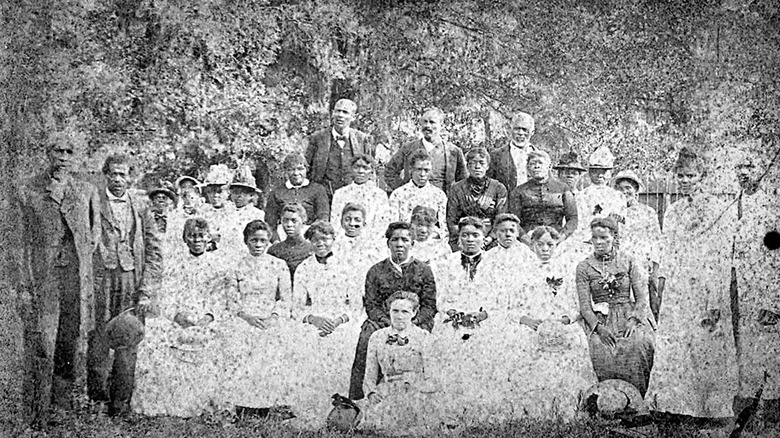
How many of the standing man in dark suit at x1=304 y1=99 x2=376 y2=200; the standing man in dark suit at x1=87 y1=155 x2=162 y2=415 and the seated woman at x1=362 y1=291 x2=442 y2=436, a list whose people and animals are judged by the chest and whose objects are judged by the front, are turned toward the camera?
3

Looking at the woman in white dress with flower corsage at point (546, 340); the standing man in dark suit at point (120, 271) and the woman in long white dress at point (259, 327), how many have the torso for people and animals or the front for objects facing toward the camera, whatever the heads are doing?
3

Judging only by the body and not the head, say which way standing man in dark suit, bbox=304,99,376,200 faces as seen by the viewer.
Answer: toward the camera

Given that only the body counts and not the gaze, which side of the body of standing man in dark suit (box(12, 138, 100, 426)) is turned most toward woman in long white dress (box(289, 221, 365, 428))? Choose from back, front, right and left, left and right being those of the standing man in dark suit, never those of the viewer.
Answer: left

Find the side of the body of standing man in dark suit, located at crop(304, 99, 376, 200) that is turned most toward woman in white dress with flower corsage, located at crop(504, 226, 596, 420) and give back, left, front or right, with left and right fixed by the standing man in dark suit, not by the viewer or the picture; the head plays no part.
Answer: left

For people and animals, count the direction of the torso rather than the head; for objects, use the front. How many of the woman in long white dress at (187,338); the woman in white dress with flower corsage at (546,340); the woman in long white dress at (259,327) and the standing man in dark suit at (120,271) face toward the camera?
4

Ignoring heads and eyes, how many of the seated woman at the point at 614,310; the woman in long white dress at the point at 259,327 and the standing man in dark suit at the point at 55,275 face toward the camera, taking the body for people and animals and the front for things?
3

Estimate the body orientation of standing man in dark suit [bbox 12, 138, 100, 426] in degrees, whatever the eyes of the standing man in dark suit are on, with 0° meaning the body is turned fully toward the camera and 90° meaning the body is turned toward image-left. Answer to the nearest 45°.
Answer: approximately 0°

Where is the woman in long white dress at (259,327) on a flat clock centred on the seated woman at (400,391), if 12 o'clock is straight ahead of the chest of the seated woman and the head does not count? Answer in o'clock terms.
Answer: The woman in long white dress is roughly at 3 o'clock from the seated woman.

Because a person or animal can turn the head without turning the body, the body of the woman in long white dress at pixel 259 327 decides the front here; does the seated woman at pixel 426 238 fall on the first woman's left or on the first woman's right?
on the first woman's left

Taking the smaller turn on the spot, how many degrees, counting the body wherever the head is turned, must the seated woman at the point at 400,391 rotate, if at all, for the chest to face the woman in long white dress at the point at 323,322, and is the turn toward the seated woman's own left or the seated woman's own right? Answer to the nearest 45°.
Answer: approximately 90° to the seated woman's own right

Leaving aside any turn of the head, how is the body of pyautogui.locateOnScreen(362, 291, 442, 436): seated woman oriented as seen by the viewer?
toward the camera

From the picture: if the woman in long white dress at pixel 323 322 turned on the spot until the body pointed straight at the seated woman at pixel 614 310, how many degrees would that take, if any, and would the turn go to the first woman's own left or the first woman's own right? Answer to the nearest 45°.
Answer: approximately 90° to the first woman's own left

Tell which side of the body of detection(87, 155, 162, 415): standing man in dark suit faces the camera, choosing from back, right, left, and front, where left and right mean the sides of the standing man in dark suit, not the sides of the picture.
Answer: front

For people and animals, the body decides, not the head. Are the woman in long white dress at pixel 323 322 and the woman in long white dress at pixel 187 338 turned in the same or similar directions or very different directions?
same or similar directions
